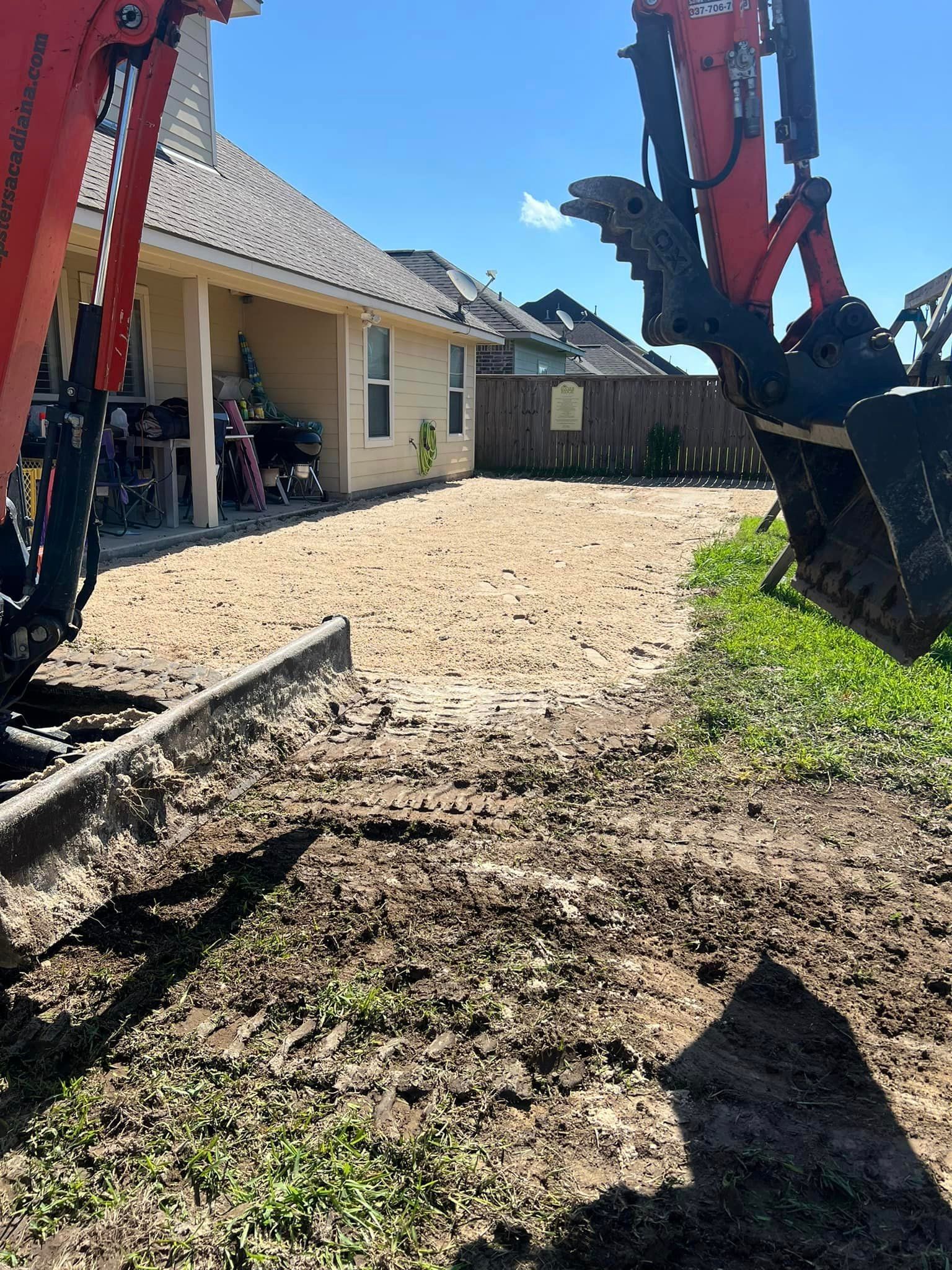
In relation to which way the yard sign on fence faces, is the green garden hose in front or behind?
in front

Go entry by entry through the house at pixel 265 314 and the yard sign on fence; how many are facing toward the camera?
1

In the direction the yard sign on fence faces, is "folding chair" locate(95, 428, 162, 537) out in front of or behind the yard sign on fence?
in front

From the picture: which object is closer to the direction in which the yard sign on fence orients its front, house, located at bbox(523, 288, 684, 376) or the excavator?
the excavator

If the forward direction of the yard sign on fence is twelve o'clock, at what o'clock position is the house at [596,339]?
The house is roughly at 6 o'clock from the yard sign on fence.

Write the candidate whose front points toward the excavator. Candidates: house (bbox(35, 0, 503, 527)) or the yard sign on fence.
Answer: the yard sign on fence

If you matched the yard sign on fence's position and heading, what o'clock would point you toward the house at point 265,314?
The house is roughly at 1 o'clock from the yard sign on fence.

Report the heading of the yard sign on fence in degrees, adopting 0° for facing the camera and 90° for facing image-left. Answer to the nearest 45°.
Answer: approximately 0°
